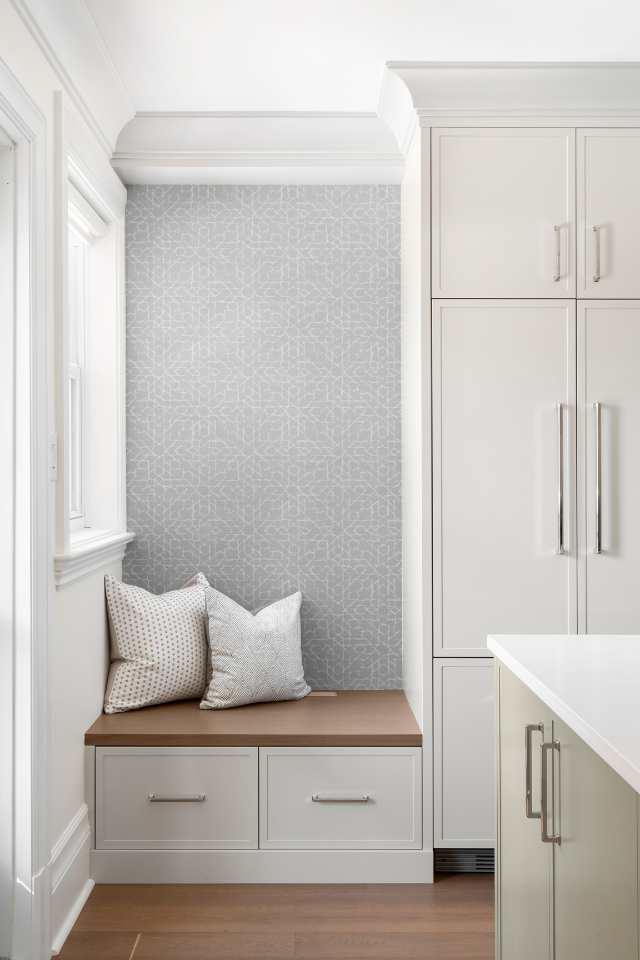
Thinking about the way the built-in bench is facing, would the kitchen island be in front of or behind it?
in front

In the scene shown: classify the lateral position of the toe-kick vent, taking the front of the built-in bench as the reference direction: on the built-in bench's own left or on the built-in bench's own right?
on the built-in bench's own left

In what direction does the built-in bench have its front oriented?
toward the camera
